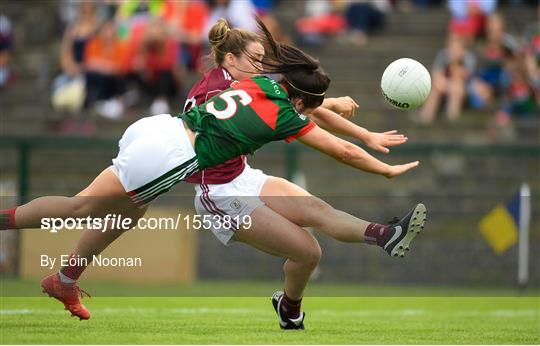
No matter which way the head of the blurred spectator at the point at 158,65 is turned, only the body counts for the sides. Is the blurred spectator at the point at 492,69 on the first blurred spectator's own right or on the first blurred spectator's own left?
on the first blurred spectator's own left

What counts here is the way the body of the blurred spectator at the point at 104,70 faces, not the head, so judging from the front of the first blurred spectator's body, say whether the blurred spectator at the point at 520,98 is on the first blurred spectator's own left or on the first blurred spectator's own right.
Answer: on the first blurred spectator's own left

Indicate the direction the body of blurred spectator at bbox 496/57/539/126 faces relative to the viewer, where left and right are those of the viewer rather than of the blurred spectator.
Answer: facing the viewer and to the left of the viewer

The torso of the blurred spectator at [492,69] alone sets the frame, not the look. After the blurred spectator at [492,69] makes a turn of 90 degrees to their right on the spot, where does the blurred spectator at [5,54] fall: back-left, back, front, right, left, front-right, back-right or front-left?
front-left

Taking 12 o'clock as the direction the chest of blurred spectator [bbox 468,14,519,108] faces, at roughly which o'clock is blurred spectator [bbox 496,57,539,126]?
blurred spectator [bbox 496,57,539,126] is roughly at 9 o'clock from blurred spectator [bbox 468,14,519,108].

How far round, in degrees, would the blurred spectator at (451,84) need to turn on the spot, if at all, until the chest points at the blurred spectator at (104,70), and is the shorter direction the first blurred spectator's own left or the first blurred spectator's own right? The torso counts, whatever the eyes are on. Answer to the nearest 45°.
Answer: approximately 90° to the first blurred spectator's own right

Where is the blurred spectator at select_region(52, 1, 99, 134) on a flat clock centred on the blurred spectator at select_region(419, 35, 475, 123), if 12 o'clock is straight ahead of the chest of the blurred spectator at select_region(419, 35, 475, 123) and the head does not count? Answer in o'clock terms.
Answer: the blurred spectator at select_region(52, 1, 99, 134) is roughly at 3 o'clock from the blurred spectator at select_region(419, 35, 475, 123).

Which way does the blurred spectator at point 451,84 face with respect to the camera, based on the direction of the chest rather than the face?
toward the camera

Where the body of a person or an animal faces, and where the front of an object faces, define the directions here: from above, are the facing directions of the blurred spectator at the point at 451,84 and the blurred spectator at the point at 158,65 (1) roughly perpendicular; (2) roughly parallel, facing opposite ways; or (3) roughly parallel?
roughly parallel

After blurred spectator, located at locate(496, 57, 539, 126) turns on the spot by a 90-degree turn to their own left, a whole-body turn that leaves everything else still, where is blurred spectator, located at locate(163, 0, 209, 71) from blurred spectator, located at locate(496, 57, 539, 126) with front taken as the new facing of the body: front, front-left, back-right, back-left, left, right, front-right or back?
back-right

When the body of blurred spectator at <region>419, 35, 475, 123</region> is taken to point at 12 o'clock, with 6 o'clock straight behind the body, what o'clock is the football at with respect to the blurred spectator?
The football is roughly at 12 o'clock from the blurred spectator.

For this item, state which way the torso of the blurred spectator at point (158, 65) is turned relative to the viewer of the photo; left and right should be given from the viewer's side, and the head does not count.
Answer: facing the viewer

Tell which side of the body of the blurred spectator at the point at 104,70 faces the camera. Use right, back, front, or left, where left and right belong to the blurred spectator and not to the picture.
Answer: front
